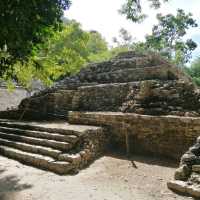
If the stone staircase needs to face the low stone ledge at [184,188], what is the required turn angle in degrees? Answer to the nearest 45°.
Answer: approximately 90° to its left

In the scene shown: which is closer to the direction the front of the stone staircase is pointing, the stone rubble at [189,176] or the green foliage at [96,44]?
the stone rubble

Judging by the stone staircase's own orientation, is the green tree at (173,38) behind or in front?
behind

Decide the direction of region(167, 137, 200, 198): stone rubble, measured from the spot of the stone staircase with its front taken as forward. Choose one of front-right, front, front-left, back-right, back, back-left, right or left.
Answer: left

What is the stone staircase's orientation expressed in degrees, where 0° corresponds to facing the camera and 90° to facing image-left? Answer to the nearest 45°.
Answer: approximately 45°

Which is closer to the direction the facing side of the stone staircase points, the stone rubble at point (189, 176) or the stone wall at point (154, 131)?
the stone rubble

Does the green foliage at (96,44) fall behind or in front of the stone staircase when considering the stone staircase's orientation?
behind
